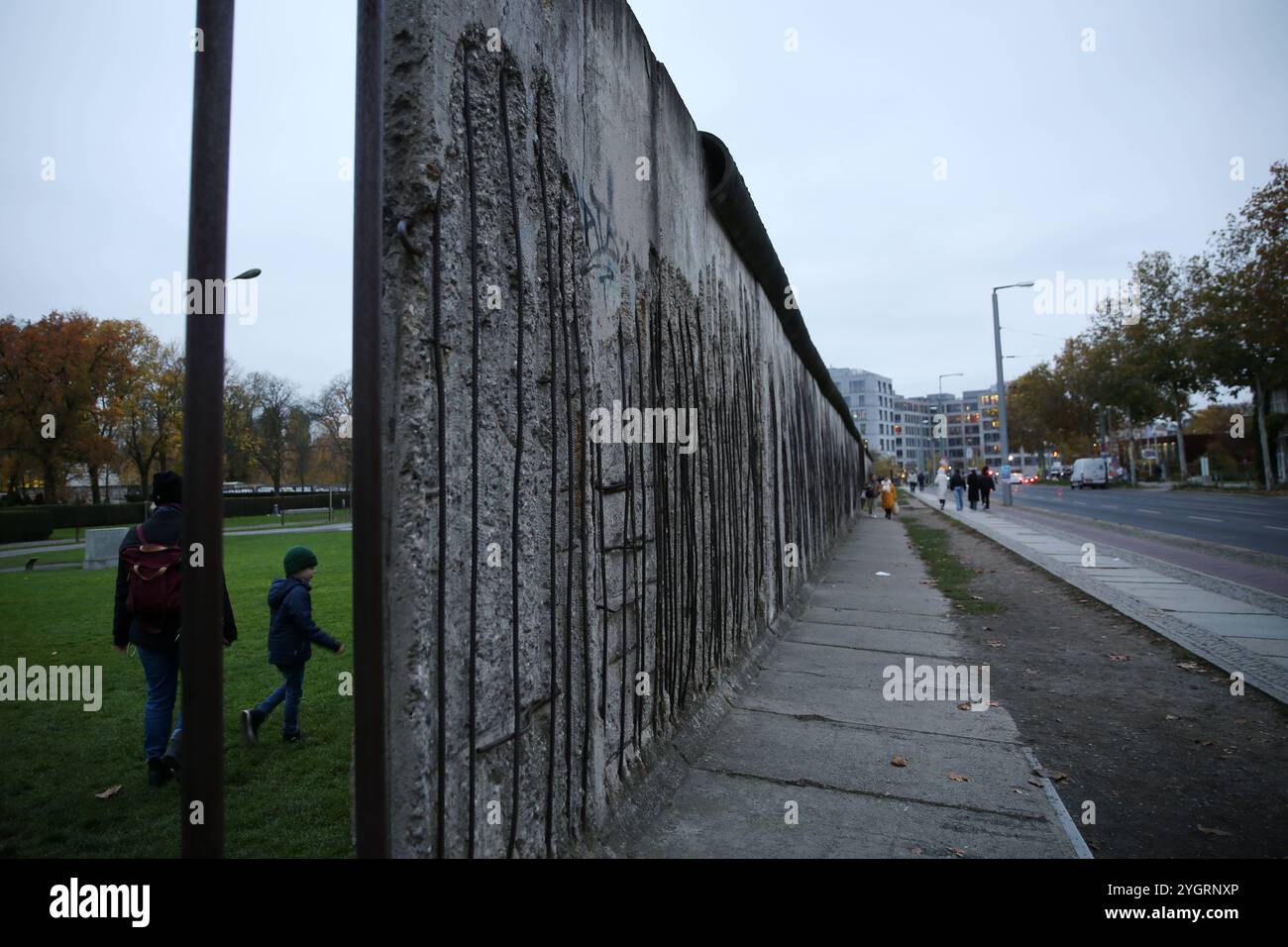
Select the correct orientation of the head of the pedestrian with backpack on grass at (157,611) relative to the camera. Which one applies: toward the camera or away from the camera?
away from the camera

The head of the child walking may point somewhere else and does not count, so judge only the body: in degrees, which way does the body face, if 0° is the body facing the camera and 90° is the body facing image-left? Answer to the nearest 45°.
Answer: approximately 270°

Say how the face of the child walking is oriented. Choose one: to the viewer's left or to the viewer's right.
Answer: to the viewer's right

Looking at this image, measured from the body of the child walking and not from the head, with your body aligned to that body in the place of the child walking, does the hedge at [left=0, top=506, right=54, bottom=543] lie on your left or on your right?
on your left

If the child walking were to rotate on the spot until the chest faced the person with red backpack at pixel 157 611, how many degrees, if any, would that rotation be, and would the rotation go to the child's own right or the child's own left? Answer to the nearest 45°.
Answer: approximately 135° to the child's own right

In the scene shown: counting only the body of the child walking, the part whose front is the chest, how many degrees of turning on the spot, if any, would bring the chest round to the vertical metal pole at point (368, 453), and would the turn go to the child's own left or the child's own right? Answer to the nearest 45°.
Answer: approximately 90° to the child's own right

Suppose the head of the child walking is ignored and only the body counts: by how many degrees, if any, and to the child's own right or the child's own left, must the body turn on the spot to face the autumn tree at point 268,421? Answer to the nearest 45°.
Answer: approximately 90° to the child's own left

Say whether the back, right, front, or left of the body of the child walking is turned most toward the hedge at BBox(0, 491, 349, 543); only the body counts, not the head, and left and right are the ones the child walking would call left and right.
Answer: left

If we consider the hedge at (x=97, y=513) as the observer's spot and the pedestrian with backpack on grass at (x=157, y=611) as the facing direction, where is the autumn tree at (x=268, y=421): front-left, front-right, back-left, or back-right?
back-left

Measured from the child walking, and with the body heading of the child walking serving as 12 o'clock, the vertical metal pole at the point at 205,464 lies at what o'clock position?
The vertical metal pole is roughly at 3 o'clock from the child walking.

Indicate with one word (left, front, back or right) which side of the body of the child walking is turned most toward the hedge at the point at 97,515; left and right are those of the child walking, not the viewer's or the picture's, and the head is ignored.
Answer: left
